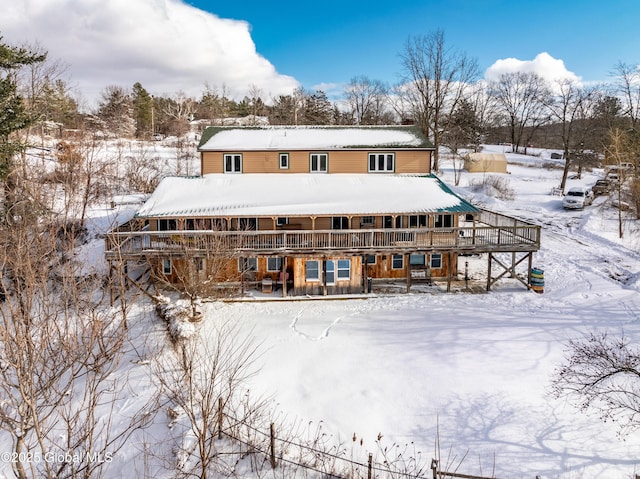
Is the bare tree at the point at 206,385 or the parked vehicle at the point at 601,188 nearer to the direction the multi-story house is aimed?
the bare tree

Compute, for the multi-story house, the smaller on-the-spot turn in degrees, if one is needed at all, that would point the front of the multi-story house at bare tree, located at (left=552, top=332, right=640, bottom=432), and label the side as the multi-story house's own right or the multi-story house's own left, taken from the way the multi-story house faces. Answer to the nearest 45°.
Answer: approximately 45° to the multi-story house's own left

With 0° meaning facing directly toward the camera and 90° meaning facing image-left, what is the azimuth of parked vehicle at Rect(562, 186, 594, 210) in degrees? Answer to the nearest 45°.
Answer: approximately 45°

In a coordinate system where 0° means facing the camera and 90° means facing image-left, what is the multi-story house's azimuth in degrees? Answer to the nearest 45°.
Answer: approximately 0°

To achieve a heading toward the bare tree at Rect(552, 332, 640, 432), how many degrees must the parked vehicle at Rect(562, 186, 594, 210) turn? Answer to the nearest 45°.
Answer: approximately 45° to its left

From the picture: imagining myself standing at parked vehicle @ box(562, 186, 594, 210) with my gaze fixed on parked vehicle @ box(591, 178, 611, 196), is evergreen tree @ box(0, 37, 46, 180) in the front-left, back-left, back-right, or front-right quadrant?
back-left

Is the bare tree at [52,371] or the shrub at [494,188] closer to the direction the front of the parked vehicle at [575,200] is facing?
the bare tree
